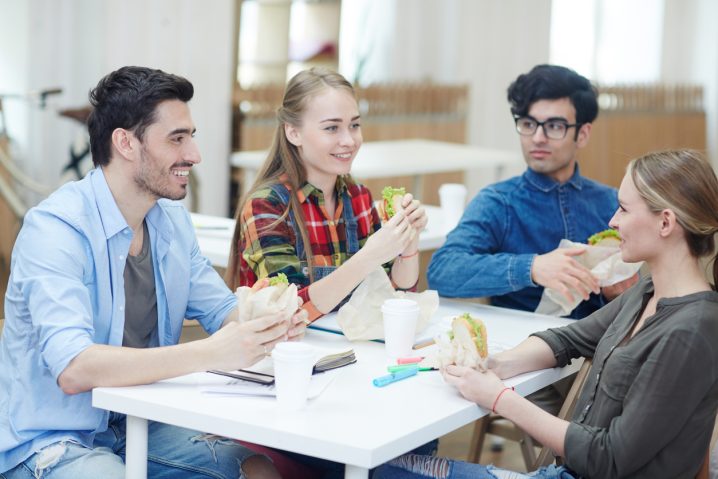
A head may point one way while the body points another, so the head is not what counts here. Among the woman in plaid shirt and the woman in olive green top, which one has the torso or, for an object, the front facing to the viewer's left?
the woman in olive green top

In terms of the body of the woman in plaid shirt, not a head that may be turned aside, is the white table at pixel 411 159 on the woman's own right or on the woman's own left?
on the woman's own left

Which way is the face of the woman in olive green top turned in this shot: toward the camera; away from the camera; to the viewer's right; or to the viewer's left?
to the viewer's left

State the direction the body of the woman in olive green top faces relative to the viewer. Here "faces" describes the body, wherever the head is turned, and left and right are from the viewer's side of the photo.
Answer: facing to the left of the viewer

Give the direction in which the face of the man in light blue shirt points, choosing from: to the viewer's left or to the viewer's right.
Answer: to the viewer's right

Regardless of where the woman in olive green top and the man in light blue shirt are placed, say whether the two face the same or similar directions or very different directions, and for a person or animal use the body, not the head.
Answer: very different directions

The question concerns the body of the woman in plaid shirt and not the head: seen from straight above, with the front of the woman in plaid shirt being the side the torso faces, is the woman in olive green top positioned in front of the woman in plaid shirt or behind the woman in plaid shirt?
in front

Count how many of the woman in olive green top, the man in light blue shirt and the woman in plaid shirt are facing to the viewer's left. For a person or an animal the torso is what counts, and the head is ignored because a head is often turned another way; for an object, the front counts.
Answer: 1

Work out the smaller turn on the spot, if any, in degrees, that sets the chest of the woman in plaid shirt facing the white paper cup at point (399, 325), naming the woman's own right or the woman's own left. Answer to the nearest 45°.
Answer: approximately 45° to the woman's own right

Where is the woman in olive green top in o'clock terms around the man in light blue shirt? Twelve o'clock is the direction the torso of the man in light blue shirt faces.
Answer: The woman in olive green top is roughly at 11 o'clock from the man in light blue shirt.

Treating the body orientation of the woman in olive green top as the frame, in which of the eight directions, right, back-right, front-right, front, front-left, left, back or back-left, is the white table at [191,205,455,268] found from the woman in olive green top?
front-right

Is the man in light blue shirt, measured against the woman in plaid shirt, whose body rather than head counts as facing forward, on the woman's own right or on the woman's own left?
on the woman's own right

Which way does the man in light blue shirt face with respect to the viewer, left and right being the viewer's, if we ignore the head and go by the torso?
facing the viewer and to the right of the viewer
